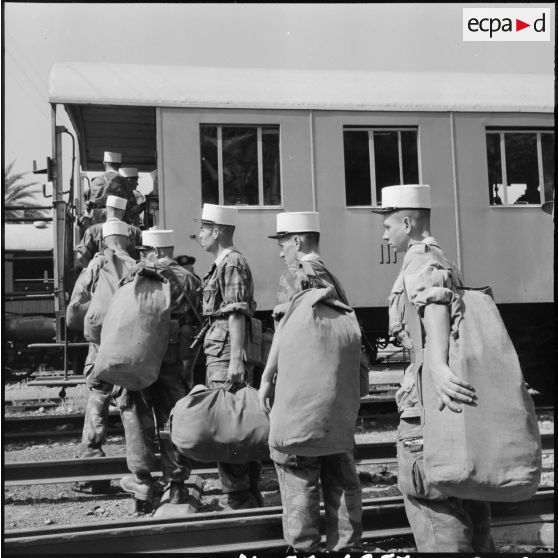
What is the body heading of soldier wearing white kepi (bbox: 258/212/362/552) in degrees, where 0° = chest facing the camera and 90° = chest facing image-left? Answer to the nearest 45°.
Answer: approximately 135°

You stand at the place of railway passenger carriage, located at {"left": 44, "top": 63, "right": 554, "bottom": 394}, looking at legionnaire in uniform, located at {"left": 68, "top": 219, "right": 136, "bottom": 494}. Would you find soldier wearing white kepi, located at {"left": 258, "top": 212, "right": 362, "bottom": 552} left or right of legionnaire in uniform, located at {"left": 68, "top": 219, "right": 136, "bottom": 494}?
left

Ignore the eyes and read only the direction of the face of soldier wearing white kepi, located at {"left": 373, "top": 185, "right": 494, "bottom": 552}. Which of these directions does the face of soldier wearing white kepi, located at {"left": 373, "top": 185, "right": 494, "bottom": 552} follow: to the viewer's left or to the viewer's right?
to the viewer's left

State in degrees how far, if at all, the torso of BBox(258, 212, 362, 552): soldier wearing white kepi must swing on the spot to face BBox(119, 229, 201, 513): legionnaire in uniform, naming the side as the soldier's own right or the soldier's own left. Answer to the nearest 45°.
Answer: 0° — they already face them

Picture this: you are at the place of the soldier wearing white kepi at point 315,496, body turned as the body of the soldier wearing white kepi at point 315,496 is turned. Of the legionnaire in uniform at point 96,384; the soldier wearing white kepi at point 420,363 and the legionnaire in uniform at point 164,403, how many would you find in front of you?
2

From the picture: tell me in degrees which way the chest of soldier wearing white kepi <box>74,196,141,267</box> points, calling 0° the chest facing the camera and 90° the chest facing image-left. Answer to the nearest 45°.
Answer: approximately 180°

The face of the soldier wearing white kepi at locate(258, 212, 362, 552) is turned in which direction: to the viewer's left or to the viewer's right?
to the viewer's left

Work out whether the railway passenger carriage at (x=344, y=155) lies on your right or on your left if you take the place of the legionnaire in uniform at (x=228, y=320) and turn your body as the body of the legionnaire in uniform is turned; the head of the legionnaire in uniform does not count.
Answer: on your right

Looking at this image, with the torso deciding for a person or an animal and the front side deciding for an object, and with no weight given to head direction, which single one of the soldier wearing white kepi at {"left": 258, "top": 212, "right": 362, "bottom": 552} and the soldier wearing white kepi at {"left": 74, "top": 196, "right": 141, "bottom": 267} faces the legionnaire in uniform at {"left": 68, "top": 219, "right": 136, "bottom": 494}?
the soldier wearing white kepi at {"left": 258, "top": 212, "right": 362, "bottom": 552}

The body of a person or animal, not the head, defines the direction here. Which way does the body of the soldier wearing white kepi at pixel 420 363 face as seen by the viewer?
to the viewer's left
